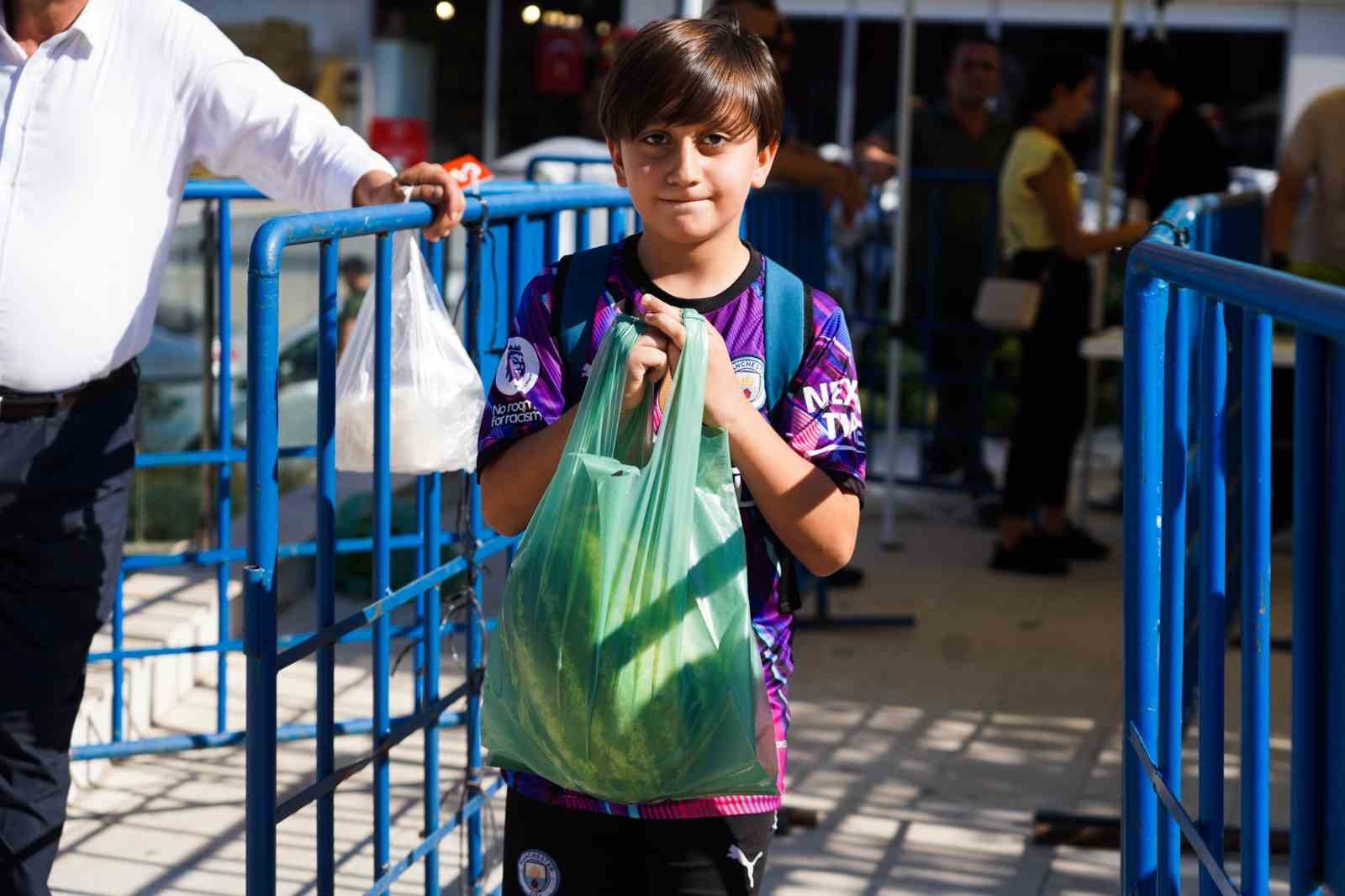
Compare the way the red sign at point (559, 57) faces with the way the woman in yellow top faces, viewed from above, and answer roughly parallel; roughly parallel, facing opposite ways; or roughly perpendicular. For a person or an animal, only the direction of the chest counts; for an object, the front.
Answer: roughly perpendicular

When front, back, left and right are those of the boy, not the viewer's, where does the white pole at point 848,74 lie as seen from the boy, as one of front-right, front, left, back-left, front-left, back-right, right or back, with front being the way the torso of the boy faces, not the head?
back

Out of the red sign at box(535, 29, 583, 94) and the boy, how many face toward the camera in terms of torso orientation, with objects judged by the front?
2

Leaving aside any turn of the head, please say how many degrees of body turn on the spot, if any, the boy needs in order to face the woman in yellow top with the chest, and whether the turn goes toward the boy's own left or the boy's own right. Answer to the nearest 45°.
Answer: approximately 180°

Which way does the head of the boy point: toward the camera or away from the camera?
toward the camera

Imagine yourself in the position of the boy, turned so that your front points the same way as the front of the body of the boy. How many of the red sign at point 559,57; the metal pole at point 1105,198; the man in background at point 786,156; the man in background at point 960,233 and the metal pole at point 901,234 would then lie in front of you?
0

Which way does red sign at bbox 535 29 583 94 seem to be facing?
toward the camera

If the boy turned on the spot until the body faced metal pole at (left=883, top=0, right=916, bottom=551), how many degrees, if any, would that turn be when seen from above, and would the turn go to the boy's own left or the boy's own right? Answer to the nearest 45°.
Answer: approximately 180°

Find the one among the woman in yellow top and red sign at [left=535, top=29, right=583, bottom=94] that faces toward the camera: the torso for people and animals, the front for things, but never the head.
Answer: the red sign

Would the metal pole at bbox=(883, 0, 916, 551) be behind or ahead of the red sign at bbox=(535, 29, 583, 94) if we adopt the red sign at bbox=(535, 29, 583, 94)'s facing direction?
ahead

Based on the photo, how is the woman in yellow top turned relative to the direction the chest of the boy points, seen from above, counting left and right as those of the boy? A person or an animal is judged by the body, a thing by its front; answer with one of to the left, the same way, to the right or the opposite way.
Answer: to the left

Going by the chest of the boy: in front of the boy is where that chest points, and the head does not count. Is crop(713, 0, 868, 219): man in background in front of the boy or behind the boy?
behind

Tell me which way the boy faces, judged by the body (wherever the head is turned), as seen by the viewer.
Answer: toward the camera

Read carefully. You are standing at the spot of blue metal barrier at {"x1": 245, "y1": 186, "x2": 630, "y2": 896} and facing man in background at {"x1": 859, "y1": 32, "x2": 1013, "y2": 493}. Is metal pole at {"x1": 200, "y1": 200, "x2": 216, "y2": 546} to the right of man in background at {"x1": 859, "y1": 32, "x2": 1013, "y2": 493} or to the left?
left

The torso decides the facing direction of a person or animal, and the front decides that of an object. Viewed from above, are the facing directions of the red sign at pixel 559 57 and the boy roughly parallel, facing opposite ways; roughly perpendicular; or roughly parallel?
roughly parallel
